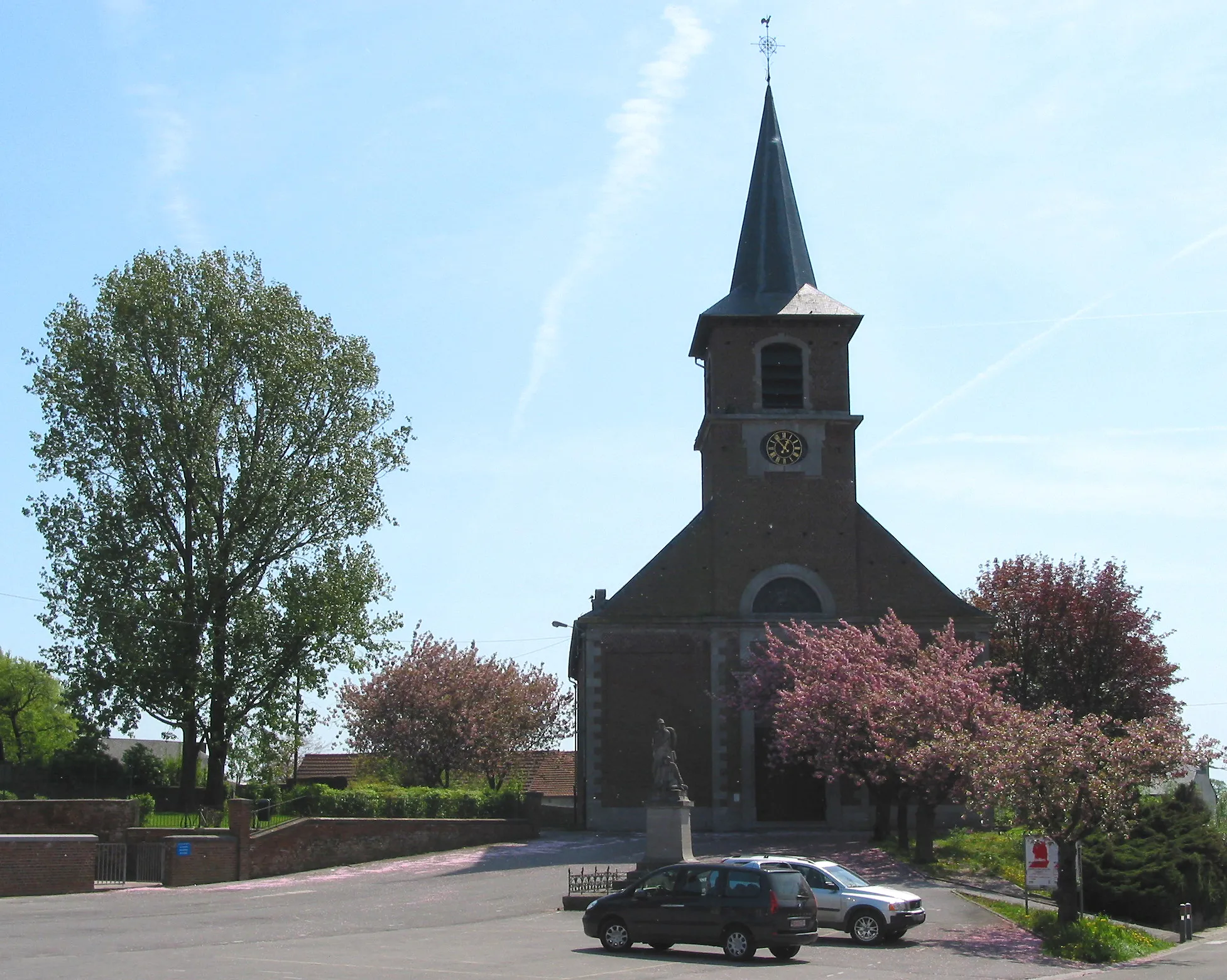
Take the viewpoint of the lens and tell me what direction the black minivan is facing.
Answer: facing away from the viewer and to the left of the viewer

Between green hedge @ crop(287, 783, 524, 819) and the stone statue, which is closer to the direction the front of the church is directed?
the stone statue

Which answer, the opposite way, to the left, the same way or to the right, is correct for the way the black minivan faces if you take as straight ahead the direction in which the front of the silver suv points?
the opposite way

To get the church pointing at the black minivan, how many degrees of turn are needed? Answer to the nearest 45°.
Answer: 0° — it already faces it

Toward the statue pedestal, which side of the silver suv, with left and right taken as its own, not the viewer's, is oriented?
back

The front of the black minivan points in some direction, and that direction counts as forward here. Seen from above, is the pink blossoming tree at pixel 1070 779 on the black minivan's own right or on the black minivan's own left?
on the black minivan's own right

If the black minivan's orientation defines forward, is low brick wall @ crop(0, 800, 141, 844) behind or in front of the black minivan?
in front

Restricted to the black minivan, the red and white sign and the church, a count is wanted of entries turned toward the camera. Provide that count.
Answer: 2

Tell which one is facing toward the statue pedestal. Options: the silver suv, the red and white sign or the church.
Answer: the church

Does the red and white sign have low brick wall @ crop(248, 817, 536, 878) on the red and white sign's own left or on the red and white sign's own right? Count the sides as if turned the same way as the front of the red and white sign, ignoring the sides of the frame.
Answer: on the red and white sign's own right

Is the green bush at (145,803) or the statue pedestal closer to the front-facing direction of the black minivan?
the green bush

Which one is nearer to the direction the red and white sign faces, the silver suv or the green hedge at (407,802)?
the silver suv

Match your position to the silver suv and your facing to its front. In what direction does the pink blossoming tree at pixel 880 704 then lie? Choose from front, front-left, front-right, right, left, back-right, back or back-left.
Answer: back-left
